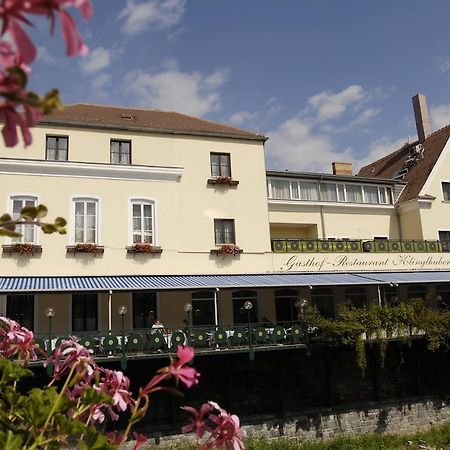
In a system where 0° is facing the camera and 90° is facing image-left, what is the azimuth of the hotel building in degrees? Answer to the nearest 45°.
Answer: approximately 0°

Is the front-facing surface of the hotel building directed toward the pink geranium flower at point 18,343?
yes

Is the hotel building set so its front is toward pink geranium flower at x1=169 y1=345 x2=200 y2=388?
yes

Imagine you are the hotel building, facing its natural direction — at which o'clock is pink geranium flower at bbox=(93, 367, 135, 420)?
The pink geranium flower is roughly at 12 o'clock from the hotel building.
